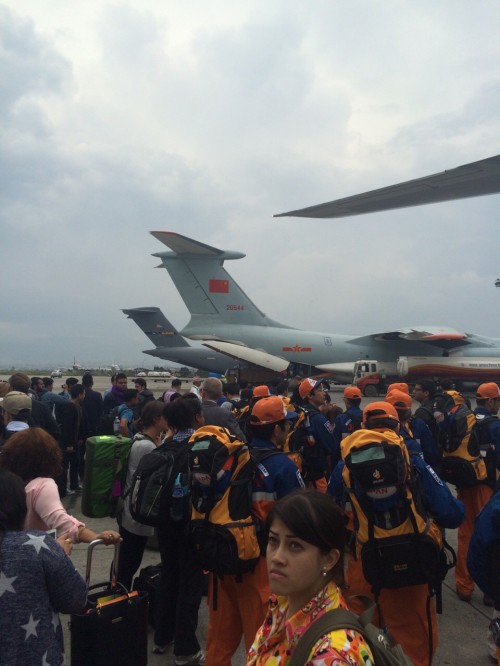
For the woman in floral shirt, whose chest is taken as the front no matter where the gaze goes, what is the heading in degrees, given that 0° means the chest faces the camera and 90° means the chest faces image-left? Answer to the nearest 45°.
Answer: approximately 45°

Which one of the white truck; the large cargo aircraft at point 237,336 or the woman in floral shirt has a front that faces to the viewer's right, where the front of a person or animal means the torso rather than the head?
the large cargo aircraft

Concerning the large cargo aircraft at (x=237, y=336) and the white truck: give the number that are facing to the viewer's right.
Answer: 1

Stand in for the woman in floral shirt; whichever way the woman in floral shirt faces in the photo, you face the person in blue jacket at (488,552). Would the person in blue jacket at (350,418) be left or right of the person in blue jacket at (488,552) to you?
left

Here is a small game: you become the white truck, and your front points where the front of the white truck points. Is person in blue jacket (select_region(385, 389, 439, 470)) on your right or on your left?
on your left

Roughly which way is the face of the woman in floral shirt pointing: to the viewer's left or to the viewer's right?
to the viewer's left

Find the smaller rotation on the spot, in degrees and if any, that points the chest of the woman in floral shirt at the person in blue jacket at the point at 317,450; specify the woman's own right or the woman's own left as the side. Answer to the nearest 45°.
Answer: approximately 135° to the woman's own right

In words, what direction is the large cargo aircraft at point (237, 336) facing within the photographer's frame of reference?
facing to the right of the viewer

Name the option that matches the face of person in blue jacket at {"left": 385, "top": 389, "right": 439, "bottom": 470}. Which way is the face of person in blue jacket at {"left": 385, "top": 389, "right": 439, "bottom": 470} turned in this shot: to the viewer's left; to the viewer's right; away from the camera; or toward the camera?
away from the camera

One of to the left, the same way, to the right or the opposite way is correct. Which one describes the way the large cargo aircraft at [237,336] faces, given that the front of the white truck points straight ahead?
the opposite way

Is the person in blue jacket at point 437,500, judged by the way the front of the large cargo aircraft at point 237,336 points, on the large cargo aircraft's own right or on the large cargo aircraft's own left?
on the large cargo aircraft's own right

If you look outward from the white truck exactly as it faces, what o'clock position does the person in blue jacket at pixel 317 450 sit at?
The person in blue jacket is roughly at 9 o'clock from the white truck.

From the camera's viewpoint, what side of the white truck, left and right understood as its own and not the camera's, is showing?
left

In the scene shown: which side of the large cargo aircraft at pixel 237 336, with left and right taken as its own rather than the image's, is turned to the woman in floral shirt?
right

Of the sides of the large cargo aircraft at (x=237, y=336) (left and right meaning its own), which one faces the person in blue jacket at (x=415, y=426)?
right
